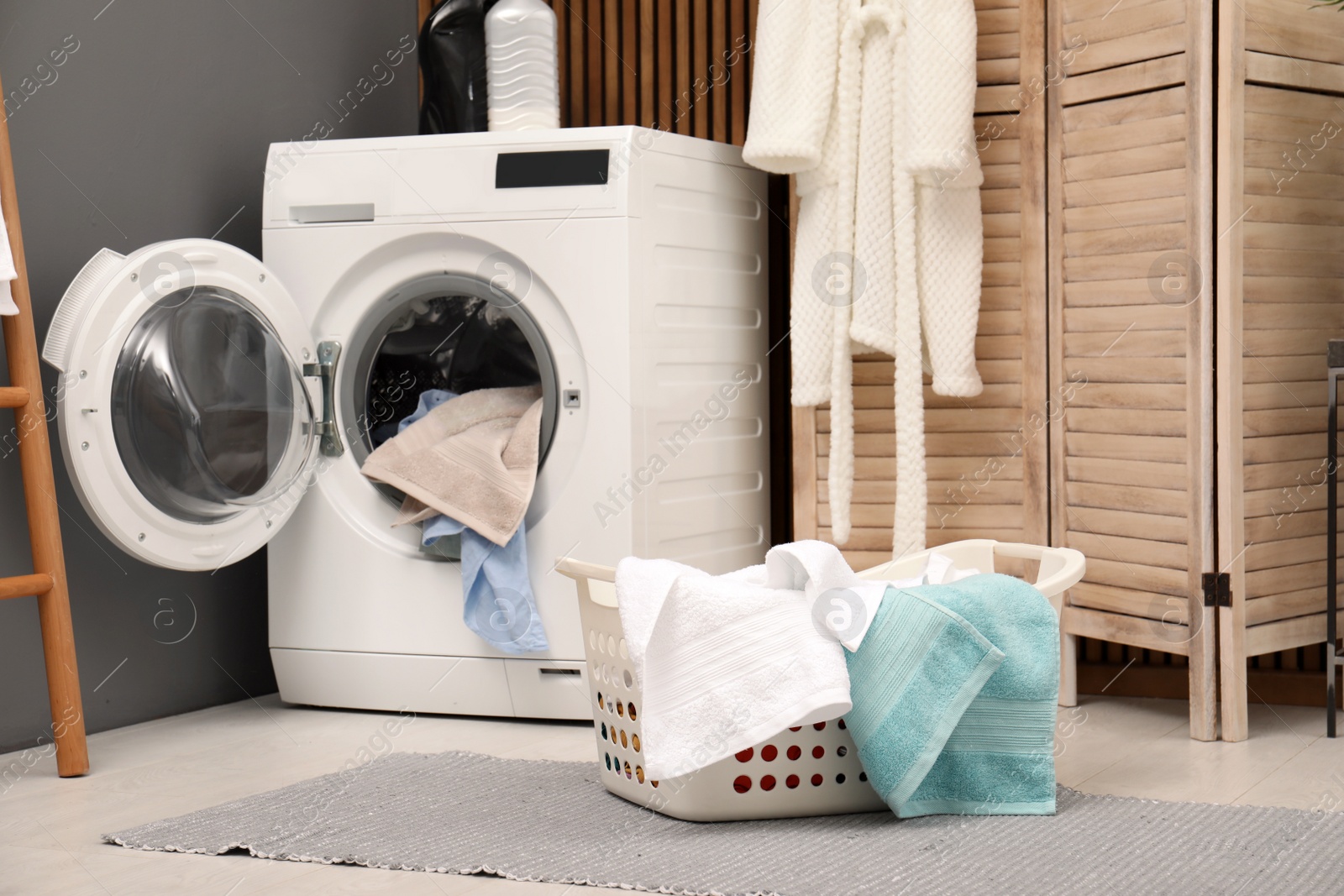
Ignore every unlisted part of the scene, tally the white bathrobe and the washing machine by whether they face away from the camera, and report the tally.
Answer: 0

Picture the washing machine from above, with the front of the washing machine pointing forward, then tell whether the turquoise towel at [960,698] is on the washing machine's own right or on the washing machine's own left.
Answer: on the washing machine's own left

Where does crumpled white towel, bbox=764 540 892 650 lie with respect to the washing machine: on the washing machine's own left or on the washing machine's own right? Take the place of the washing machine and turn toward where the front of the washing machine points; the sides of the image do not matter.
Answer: on the washing machine's own left

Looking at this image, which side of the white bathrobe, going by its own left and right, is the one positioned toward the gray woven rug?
front

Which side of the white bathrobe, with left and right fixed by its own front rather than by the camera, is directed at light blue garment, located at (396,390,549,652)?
right

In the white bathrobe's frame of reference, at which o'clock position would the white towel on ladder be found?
The white towel on ladder is roughly at 2 o'clock from the white bathrobe.

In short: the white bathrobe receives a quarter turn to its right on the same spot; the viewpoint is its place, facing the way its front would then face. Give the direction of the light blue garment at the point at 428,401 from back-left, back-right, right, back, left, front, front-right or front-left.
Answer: front

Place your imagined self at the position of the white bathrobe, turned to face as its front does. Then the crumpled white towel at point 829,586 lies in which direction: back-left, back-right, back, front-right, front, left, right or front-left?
front

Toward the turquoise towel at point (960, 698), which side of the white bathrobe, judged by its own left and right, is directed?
front

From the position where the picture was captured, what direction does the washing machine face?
facing the viewer and to the left of the viewer

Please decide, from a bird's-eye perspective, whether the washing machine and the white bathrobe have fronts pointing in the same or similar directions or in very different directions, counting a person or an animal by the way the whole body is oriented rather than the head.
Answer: same or similar directions

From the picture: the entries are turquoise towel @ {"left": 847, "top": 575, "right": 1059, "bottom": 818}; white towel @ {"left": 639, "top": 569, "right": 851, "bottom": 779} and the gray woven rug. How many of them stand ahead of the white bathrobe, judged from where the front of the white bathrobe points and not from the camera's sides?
3

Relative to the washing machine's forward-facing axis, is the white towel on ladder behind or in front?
in front

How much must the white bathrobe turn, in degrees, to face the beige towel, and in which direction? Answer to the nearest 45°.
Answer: approximately 90° to its right

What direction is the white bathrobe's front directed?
toward the camera
